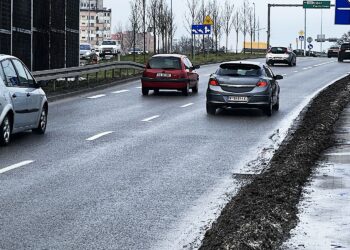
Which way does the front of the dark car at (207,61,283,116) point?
away from the camera

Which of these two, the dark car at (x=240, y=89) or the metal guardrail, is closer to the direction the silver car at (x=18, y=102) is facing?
the metal guardrail

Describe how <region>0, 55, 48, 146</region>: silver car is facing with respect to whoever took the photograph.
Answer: facing away from the viewer and to the right of the viewer

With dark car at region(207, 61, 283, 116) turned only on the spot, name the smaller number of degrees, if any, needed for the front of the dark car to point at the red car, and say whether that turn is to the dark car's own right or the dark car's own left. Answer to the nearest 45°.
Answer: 0° — it already faces it

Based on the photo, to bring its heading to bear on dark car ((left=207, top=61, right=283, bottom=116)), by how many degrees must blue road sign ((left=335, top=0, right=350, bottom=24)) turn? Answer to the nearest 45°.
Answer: approximately 45° to its right

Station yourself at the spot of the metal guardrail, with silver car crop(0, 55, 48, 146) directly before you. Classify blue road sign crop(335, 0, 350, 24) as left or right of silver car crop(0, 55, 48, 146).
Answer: left

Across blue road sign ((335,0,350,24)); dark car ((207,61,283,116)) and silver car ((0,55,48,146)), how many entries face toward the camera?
1

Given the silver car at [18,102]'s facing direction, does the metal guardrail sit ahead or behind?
ahead

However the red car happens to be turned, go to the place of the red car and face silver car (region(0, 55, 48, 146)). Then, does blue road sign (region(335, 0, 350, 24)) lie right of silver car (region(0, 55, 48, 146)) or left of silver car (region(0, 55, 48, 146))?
left

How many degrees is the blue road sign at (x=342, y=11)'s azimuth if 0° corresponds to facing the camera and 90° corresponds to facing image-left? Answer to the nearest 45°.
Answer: approximately 0°

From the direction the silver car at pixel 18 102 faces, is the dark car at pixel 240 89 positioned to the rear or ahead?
ahead

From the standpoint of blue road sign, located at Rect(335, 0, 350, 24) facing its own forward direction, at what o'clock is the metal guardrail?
The metal guardrail is roughly at 4 o'clock from the blue road sign.

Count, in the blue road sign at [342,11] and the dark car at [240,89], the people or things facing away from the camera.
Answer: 1

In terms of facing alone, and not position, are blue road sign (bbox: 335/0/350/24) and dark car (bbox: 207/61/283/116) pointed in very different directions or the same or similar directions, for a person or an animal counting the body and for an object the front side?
very different directions
